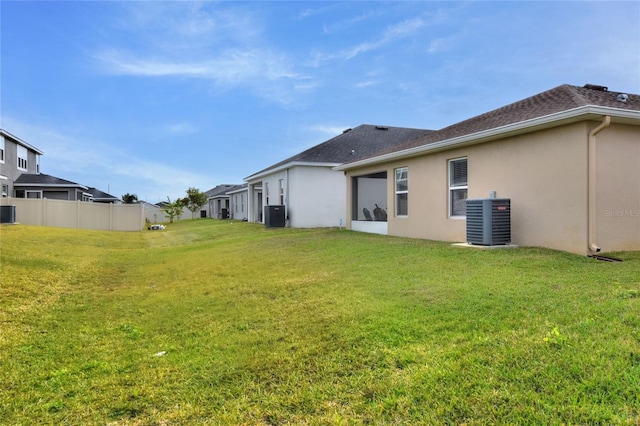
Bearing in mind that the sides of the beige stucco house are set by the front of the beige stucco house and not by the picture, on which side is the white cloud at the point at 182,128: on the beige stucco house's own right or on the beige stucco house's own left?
on the beige stucco house's own left

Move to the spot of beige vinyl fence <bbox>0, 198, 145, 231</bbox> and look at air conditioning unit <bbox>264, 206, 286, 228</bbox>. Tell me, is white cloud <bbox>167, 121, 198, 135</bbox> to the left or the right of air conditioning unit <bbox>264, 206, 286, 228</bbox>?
left

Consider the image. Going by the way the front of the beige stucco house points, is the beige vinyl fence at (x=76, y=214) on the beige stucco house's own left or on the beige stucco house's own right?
on the beige stucco house's own left

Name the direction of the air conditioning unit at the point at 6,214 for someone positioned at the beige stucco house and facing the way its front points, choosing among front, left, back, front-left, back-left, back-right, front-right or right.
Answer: back-left

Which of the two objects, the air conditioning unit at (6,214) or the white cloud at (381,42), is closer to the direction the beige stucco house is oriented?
the white cloud

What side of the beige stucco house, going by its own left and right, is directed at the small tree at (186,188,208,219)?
left

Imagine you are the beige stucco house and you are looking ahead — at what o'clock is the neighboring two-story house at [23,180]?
The neighboring two-story house is roughly at 8 o'clock from the beige stucco house.

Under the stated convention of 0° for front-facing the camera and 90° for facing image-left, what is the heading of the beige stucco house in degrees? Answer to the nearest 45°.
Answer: approximately 225°
